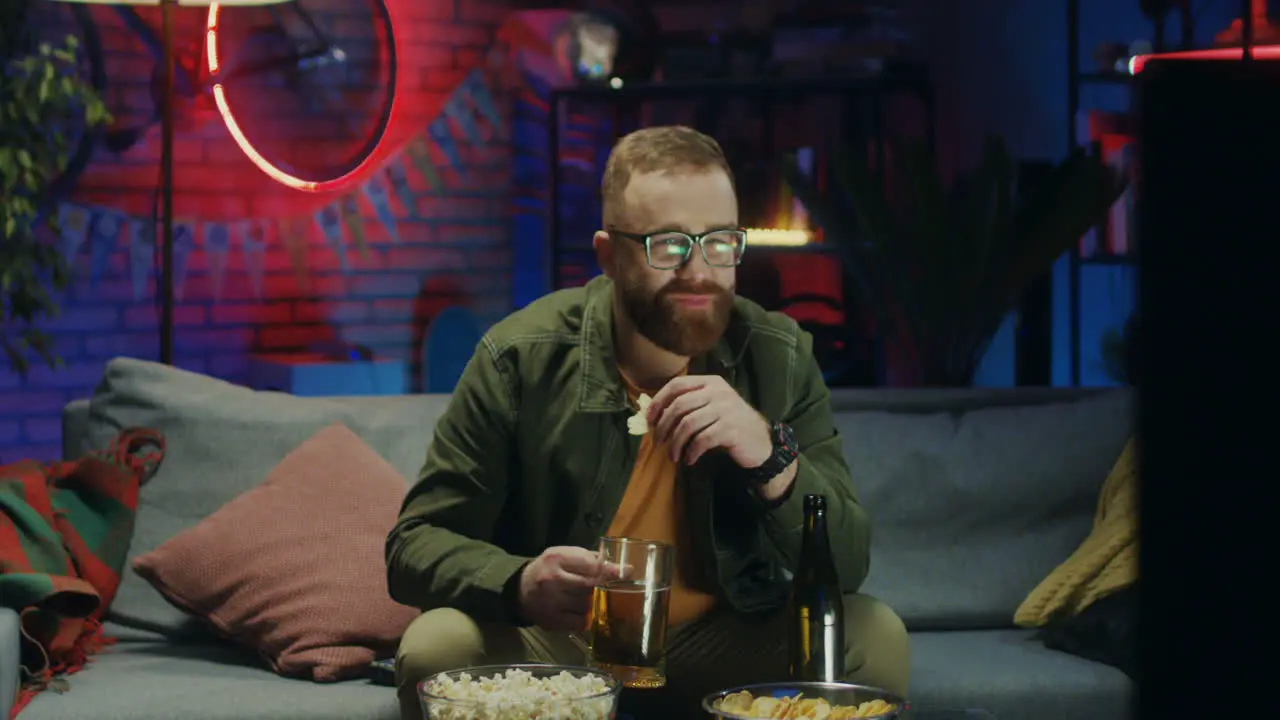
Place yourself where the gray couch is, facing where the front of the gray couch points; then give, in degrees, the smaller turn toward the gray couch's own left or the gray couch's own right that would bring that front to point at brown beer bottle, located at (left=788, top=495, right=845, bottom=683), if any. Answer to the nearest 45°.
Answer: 0° — it already faces it

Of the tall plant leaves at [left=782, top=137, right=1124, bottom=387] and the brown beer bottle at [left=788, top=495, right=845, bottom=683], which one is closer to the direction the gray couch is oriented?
the brown beer bottle

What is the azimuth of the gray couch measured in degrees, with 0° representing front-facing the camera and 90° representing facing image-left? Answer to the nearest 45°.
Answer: approximately 0°

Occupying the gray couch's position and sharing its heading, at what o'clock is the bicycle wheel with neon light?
The bicycle wheel with neon light is roughly at 5 o'clock from the gray couch.

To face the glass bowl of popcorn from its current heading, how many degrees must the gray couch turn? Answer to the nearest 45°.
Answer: approximately 45° to its right
